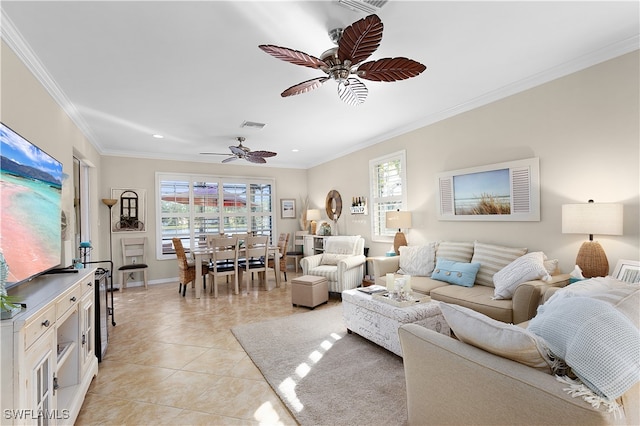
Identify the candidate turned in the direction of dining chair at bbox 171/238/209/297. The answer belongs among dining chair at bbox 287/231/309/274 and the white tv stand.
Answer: dining chair at bbox 287/231/309/274

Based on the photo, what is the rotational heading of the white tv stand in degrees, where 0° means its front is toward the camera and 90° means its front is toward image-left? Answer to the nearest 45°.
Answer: approximately 315°

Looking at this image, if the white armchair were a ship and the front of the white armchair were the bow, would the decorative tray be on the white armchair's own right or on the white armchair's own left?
on the white armchair's own left

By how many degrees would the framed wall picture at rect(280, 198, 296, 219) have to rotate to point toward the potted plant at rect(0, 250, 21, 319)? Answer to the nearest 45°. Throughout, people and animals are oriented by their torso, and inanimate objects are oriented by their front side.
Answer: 0° — it already faces it

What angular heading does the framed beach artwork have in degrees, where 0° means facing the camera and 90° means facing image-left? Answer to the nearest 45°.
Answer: approximately 45°

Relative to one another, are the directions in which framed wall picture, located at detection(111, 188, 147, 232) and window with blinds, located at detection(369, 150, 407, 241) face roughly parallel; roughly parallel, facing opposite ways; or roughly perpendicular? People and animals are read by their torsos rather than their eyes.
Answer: roughly perpendicular

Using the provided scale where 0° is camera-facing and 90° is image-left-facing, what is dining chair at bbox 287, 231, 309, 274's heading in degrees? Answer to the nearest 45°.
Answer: approximately 45°

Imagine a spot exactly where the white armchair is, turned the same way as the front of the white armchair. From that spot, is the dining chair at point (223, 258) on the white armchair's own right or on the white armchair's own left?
on the white armchair's own right

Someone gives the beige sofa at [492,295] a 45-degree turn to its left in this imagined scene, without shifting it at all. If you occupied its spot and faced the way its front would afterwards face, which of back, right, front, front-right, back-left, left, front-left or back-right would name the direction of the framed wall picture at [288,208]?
back-right
